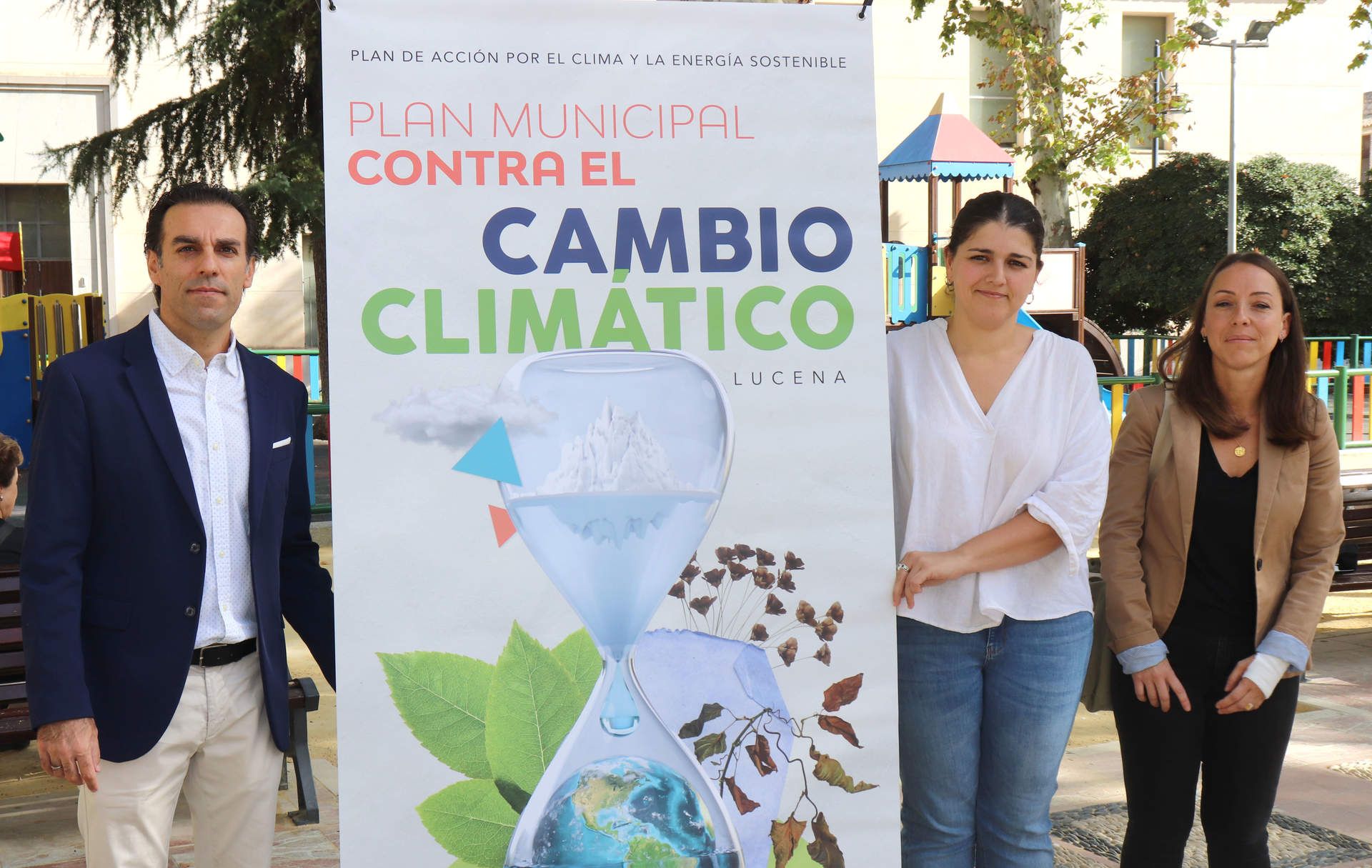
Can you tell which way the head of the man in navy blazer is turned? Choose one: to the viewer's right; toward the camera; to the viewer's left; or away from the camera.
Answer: toward the camera

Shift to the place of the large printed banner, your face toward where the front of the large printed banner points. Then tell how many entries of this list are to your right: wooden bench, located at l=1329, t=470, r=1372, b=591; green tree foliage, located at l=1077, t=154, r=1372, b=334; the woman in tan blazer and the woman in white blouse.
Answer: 0

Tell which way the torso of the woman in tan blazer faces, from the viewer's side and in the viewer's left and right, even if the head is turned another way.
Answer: facing the viewer

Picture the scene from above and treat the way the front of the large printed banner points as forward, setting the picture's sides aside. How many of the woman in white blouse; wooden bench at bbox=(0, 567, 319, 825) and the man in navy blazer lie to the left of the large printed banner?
1

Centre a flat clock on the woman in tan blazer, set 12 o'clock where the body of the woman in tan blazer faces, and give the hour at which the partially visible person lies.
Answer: The partially visible person is roughly at 3 o'clock from the woman in tan blazer.

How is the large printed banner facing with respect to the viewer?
toward the camera

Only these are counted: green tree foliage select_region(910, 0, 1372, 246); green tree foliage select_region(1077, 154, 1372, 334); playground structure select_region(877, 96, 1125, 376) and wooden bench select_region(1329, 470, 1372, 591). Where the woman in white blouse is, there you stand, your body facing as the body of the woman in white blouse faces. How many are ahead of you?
0

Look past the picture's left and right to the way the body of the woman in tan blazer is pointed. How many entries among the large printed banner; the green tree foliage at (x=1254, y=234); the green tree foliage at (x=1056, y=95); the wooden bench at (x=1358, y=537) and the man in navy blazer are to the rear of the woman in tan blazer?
3

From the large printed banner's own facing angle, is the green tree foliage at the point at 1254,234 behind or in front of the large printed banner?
behind

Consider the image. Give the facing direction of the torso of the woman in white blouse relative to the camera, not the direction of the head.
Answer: toward the camera

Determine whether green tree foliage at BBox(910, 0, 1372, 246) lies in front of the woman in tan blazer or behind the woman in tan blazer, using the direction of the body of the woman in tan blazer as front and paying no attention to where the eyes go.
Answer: behind

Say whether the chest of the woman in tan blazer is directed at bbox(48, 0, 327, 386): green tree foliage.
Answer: no

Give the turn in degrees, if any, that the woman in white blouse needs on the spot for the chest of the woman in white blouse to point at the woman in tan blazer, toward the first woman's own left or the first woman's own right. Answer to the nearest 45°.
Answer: approximately 135° to the first woman's own left

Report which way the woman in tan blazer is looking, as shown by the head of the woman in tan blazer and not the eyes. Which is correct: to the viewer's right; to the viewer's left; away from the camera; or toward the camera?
toward the camera

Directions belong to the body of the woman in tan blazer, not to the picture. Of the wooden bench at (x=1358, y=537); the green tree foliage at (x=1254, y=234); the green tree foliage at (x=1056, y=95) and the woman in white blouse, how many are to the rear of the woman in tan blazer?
3

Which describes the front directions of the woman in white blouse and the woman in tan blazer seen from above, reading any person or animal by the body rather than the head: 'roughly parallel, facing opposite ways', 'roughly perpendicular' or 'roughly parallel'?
roughly parallel

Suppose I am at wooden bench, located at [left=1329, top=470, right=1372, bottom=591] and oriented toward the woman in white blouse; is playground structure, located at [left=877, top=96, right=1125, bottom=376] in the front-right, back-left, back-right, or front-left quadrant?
back-right

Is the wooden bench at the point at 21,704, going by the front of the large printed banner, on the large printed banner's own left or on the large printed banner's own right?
on the large printed banner's own right

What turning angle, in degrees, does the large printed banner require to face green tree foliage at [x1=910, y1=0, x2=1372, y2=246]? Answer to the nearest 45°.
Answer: approximately 135° to its left

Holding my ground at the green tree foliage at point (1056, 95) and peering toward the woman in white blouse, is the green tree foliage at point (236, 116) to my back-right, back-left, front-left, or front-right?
front-right
